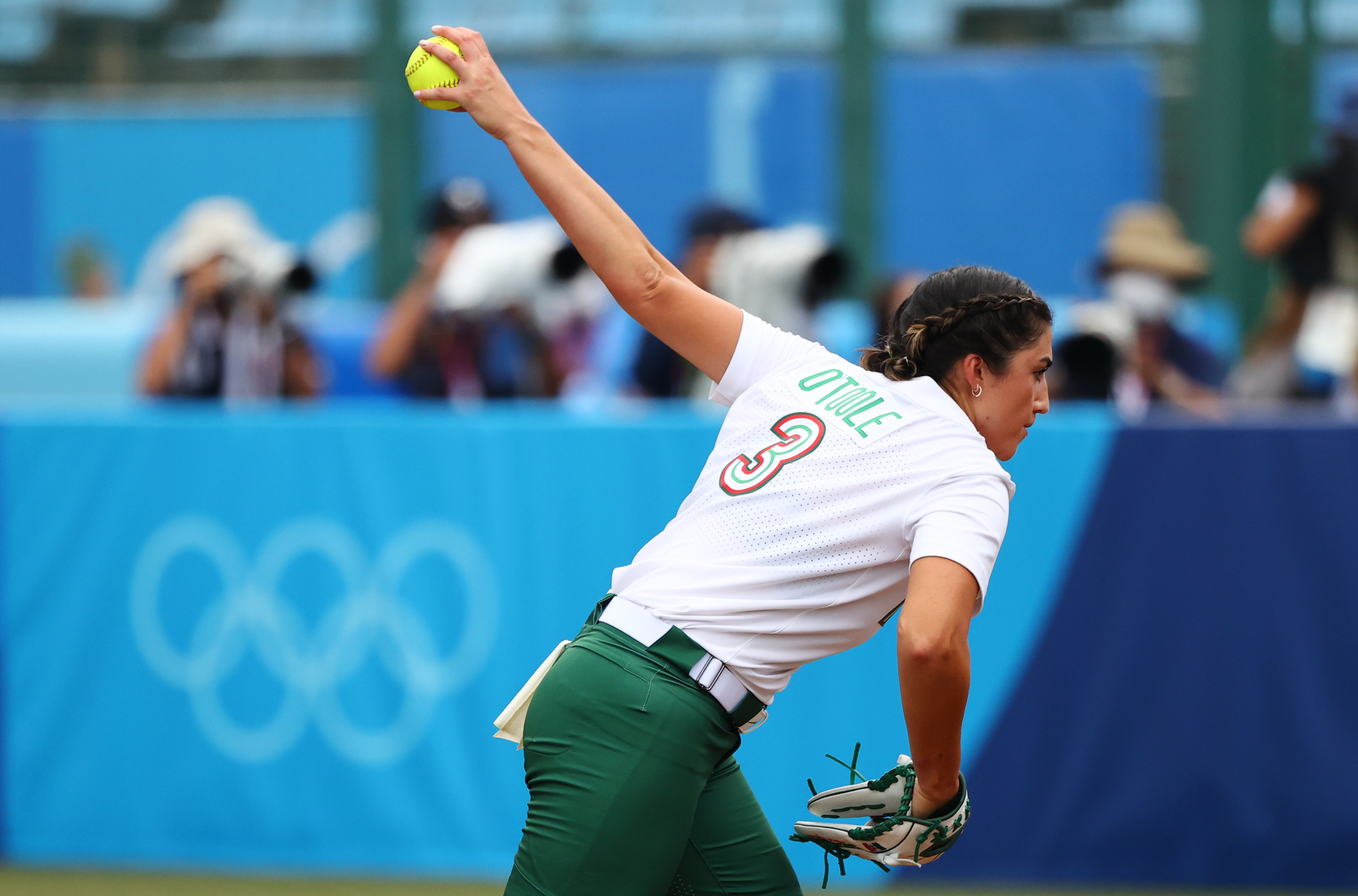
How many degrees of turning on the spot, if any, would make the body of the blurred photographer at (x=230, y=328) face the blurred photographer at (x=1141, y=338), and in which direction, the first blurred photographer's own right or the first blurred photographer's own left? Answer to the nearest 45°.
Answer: approximately 45° to the first blurred photographer's own left

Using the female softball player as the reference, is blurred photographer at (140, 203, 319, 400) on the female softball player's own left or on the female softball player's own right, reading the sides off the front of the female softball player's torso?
on the female softball player's own left

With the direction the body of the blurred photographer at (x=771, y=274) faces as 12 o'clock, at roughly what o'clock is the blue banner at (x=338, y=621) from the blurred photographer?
The blue banner is roughly at 3 o'clock from the blurred photographer.

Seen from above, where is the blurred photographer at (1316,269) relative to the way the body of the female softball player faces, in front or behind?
in front

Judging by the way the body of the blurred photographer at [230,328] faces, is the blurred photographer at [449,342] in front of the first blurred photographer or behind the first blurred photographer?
in front

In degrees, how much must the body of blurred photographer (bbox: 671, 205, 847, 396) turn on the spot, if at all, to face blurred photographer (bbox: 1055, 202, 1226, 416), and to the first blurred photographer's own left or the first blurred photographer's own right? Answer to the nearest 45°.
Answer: approximately 45° to the first blurred photographer's own left

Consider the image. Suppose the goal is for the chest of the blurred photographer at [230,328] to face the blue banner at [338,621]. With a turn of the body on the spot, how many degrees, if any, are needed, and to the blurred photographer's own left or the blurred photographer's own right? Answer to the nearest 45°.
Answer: approximately 45° to the blurred photographer's own right

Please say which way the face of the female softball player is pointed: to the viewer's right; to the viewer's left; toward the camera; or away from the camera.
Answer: to the viewer's right

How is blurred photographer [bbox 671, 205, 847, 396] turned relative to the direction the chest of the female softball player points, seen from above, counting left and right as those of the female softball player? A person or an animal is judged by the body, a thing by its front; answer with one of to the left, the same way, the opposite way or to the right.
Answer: to the right

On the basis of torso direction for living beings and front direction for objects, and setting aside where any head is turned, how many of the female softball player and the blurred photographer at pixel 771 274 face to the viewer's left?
0

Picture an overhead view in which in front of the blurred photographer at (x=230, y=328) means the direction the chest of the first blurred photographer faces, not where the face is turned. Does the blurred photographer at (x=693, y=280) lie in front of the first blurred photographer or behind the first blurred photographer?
in front

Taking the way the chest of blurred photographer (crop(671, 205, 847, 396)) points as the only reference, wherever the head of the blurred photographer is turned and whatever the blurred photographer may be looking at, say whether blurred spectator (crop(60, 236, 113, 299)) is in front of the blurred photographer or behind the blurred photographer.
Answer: behind

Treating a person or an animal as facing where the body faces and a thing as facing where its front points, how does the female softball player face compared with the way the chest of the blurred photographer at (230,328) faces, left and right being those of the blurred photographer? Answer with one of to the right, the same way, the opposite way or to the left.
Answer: to the left

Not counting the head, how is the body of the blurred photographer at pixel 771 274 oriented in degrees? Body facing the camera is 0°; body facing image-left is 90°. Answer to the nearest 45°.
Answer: approximately 315°
